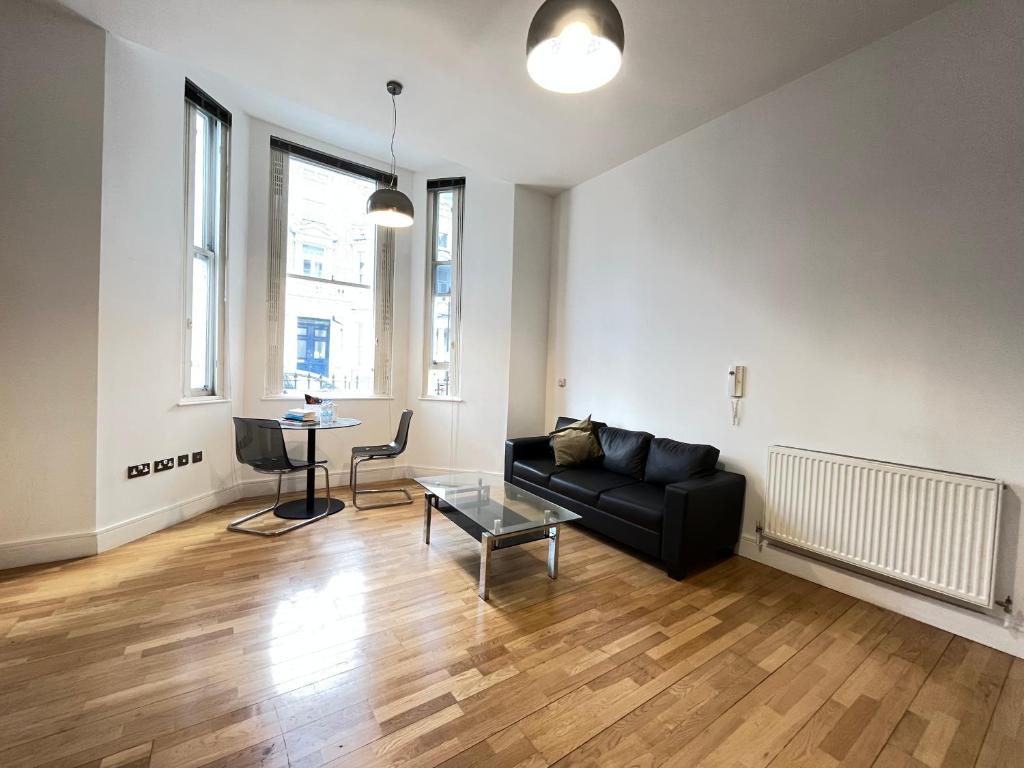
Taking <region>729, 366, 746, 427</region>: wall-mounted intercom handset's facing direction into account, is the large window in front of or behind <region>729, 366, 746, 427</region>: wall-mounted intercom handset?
in front

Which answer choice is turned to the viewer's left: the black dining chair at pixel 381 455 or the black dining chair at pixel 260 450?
the black dining chair at pixel 381 455

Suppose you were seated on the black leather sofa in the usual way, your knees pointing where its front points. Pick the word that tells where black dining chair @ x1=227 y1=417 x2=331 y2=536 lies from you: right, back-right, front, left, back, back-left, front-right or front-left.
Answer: front-right

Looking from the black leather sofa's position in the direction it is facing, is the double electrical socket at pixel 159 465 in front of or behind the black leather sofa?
in front

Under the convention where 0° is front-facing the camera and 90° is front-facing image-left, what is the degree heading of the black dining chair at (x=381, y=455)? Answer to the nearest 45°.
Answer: approximately 90°

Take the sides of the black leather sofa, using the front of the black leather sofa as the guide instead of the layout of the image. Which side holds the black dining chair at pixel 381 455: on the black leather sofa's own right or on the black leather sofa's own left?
on the black leather sofa's own right

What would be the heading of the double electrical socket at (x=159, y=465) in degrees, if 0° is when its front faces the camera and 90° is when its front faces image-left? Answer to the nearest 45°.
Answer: approximately 315°

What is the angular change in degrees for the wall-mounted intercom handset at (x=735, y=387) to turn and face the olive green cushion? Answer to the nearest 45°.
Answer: approximately 45° to its right

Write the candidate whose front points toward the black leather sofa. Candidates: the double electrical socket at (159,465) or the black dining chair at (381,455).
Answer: the double electrical socket

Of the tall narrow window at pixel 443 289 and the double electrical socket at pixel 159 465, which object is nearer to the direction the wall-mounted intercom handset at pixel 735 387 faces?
the double electrical socket

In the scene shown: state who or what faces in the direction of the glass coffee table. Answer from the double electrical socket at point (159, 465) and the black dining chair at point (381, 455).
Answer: the double electrical socket

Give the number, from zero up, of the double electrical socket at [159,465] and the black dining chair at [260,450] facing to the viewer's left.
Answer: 0

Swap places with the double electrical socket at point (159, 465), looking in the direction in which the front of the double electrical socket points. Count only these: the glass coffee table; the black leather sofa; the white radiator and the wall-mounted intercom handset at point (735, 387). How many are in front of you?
4
